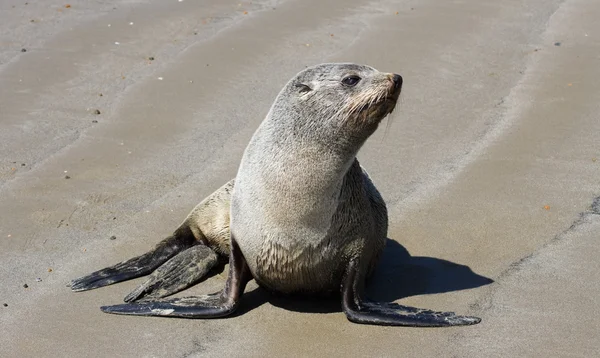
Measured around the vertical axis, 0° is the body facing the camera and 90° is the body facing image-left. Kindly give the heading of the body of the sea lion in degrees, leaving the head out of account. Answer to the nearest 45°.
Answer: approximately 315°
